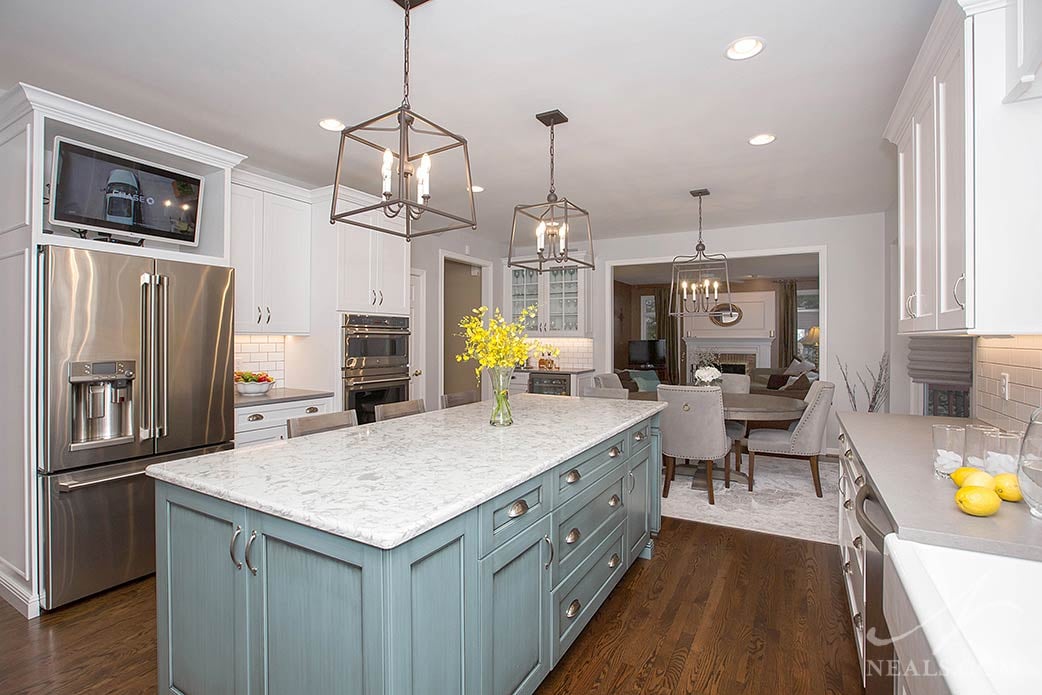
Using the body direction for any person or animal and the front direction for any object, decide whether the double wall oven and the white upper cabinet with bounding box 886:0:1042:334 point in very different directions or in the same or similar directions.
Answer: very different directions

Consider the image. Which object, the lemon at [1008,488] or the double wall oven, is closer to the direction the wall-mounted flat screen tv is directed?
the lemon

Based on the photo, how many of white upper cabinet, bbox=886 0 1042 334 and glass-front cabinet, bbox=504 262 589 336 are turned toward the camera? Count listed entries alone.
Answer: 1

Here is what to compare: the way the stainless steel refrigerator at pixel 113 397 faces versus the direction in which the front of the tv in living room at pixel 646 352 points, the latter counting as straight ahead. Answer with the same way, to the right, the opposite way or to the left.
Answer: to the left

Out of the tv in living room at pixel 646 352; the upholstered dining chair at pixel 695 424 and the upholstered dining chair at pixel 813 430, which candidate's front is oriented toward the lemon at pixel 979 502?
the tv in living room

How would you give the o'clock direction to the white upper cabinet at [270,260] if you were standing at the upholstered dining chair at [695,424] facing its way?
The white upper cabinet is roughly at 7 o'clock from the upholstered dining chair.

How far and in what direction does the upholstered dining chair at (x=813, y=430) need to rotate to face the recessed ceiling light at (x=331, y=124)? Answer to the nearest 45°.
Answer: approximately 45° to its left
